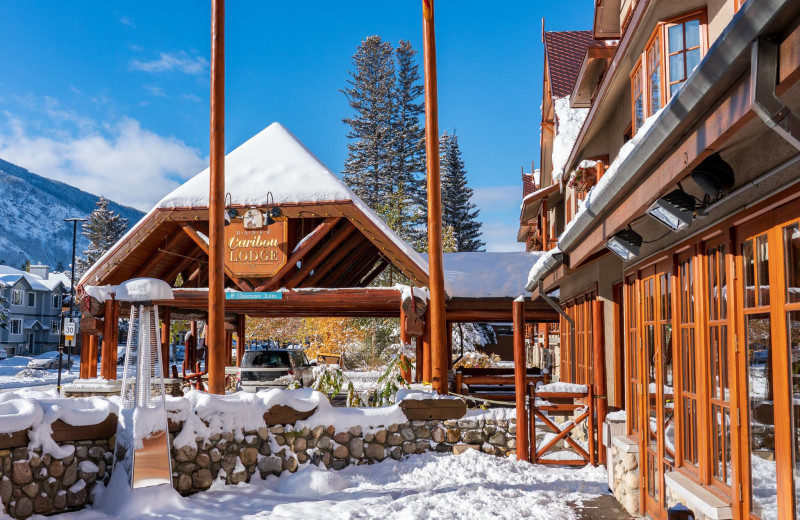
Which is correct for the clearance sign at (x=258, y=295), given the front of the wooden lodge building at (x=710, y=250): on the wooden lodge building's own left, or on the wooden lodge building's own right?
on the wooden lodge building's own right

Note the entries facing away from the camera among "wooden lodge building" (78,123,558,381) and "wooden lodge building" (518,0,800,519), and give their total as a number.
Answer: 0

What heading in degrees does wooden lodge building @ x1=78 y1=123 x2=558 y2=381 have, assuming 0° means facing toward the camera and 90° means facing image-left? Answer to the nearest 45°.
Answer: approximately 0°

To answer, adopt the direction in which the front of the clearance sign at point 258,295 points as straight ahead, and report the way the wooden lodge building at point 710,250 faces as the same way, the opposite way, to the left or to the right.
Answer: to the right

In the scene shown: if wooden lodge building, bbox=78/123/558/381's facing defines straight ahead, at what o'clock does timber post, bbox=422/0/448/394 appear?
The timber post is roughly at 11 o'clock from the wooden lodge building.

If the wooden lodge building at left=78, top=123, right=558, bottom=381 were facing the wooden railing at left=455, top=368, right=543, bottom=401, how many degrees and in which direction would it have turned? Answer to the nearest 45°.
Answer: approximately 90° to its left

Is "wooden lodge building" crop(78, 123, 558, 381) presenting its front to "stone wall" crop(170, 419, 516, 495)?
yes

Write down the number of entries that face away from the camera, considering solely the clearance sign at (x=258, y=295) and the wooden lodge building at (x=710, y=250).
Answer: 0

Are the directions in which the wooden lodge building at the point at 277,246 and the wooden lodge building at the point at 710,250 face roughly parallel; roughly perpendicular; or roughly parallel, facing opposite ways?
roughly perpendicular

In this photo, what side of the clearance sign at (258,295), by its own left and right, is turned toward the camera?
front
